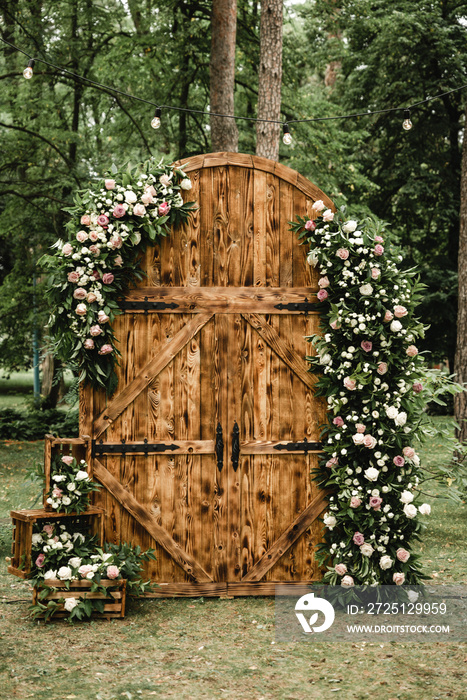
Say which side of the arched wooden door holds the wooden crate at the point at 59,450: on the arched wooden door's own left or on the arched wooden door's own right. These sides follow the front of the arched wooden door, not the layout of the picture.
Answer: on the arched wooden door's own right

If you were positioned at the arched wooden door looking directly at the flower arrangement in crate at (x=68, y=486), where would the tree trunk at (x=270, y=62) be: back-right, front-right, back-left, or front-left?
back-right

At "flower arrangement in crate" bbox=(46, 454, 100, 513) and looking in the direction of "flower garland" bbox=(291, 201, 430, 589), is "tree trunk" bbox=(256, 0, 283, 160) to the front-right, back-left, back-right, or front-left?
front-left

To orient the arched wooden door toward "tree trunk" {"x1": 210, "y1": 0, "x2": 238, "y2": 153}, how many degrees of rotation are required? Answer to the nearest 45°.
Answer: approximately 180°

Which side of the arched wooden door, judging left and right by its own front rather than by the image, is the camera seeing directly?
front

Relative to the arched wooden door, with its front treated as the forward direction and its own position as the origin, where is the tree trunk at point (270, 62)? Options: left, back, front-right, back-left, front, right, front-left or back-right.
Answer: back

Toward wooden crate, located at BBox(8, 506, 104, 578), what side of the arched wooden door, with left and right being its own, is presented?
right

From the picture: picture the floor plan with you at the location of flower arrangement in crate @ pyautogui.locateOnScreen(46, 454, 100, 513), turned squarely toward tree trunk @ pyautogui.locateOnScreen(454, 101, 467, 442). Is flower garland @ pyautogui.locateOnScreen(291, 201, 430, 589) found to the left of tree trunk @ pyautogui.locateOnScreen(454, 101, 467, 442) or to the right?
right
